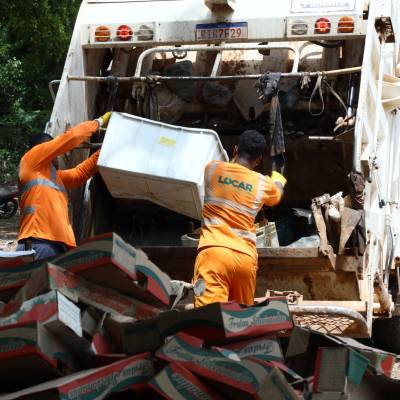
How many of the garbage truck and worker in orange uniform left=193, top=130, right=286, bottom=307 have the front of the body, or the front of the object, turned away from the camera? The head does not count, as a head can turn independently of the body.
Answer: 2

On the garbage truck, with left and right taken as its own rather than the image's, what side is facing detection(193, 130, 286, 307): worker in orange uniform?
back

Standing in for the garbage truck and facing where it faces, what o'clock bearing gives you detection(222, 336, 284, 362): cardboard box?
The cardboard box is roughly at 6 o'clock from the garbage truck.

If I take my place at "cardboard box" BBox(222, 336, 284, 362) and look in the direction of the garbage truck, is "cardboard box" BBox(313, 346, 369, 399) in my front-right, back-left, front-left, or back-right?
back-right

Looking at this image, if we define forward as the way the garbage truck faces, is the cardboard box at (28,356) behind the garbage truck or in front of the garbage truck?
behind

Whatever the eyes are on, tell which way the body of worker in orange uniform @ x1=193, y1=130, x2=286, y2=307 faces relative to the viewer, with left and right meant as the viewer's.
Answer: facing away from the viewer

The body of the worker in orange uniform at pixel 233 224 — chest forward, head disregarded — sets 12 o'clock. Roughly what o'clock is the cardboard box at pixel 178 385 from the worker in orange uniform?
The cardboard box is roughly at 6 o'clock from the worker in orange uniform.

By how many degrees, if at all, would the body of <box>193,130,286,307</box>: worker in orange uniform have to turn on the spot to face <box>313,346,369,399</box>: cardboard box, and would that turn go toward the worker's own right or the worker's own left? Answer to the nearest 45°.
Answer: approximately 180°

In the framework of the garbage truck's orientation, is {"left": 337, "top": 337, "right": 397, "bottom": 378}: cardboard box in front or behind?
behind

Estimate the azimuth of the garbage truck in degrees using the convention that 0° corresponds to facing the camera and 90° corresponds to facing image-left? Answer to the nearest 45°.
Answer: approximately 180°

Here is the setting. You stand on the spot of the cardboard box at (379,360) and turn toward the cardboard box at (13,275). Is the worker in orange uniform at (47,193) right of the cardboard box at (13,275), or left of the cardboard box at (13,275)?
right

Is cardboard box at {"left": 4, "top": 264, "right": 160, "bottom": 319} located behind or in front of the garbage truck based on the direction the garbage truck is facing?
behind

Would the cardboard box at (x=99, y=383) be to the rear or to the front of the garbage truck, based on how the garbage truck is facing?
to the rear
